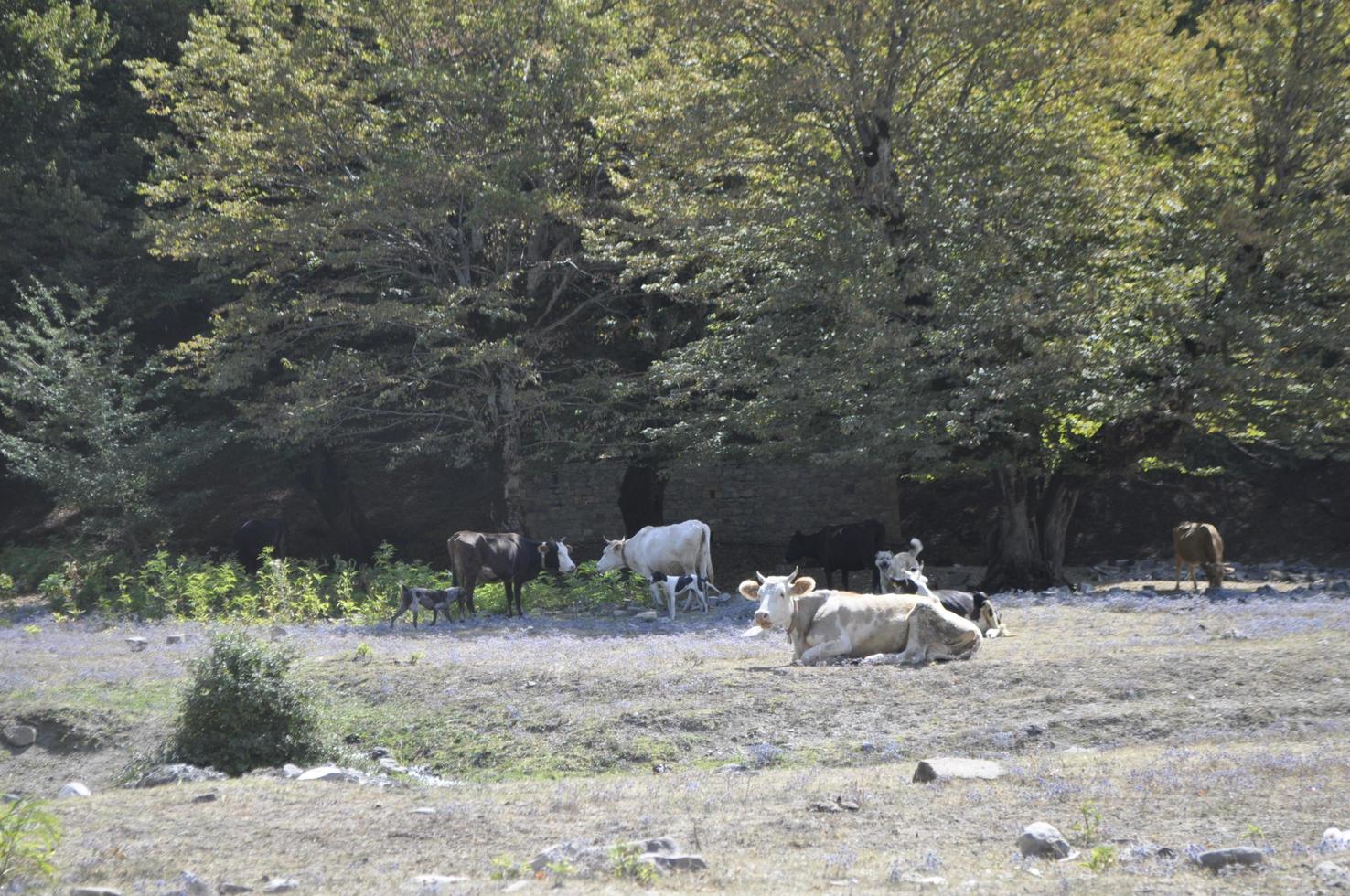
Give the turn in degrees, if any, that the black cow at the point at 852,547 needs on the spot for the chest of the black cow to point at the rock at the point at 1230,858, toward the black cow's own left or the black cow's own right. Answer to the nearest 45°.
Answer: approximately 90° to the black cow's own left

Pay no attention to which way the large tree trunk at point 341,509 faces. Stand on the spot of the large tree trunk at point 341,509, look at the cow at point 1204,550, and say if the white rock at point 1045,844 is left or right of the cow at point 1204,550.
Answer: right

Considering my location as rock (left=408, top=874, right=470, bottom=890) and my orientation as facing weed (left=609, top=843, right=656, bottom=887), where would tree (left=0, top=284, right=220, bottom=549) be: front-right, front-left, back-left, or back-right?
back-left

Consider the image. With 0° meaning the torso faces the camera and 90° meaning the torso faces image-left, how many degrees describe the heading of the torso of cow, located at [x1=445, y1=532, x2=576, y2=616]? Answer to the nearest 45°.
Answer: approximately 270°

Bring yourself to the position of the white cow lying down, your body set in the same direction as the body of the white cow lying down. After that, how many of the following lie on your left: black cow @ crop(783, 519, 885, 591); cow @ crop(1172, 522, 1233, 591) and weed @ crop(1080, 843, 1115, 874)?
1

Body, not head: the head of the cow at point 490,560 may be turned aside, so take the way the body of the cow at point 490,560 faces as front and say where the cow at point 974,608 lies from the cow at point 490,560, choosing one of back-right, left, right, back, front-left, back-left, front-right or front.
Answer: front-right

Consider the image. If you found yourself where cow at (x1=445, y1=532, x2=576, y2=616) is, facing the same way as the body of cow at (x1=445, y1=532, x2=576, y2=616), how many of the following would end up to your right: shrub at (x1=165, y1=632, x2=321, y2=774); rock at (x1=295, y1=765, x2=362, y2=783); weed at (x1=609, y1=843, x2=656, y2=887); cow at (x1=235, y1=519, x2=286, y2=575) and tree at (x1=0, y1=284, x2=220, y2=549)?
3

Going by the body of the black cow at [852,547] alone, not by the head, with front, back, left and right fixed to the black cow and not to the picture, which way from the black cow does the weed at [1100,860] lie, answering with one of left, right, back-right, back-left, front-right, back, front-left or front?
left

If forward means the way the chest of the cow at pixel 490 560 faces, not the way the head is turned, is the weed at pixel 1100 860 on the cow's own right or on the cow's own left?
on the cow's own right

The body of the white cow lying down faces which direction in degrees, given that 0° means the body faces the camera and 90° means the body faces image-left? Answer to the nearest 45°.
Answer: approximately 90°

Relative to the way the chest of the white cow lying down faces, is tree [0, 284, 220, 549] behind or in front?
in front
